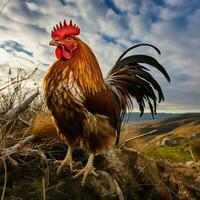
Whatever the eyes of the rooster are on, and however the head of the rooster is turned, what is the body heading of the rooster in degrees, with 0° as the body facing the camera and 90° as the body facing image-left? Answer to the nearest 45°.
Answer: approximately 45°
